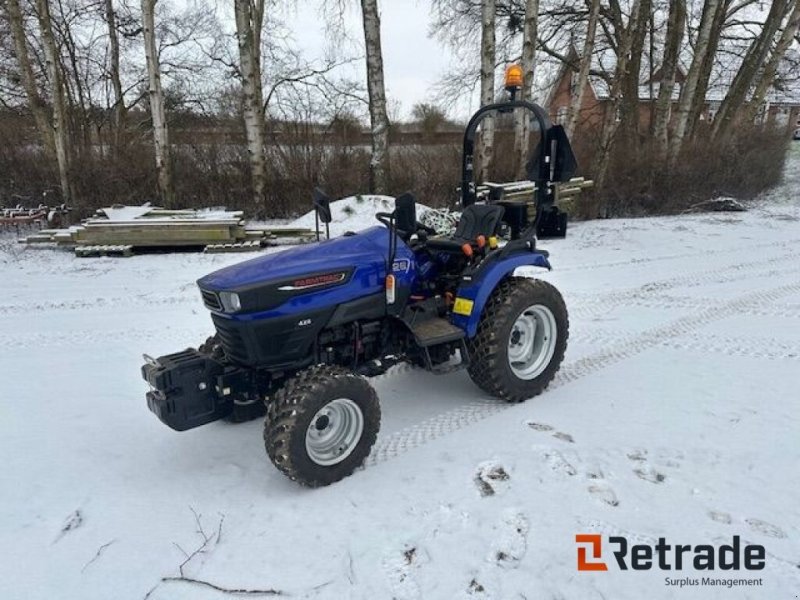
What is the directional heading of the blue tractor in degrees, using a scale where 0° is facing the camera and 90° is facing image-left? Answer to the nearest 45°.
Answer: approximately 45°

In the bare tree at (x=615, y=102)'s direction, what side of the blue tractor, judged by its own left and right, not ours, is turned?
back

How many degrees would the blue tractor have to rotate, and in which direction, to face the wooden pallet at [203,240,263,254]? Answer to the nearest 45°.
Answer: approximately 135° to its right

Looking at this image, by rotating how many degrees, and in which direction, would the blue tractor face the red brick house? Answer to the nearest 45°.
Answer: approximately 180°

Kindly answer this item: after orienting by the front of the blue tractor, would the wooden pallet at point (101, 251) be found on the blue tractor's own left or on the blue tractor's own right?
on the blue tractor's own right
